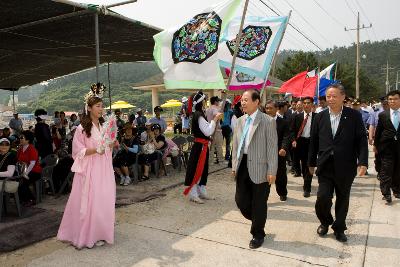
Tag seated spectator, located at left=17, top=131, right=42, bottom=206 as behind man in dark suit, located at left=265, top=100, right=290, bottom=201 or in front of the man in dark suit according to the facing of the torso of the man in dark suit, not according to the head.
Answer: in front

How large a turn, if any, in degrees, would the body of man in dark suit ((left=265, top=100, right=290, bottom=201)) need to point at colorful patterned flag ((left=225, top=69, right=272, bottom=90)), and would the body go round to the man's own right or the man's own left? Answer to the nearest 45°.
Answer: approximately 90° to the man's own right

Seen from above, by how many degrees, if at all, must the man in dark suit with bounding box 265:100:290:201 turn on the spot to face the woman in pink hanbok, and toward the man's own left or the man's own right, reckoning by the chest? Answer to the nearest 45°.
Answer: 0° — they already face them

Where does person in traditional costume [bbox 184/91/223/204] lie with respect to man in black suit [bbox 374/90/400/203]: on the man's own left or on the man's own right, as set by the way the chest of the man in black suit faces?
on the man's own right

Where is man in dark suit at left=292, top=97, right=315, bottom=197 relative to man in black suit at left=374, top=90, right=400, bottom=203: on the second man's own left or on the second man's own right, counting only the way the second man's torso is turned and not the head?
on the second man's own right

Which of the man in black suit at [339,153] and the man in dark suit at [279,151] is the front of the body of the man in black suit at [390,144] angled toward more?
the man in black suit

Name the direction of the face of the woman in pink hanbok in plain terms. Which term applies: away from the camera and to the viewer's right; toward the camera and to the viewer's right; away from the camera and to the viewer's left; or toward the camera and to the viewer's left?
toward the camera and to the viewer's right

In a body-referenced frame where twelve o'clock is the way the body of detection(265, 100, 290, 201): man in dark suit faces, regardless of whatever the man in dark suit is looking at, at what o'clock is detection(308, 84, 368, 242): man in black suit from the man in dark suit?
The man in black suit is roughly at 10 o'clock from the man in dark suit.
